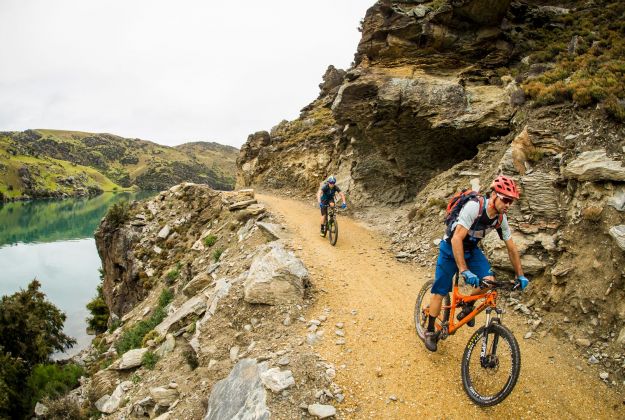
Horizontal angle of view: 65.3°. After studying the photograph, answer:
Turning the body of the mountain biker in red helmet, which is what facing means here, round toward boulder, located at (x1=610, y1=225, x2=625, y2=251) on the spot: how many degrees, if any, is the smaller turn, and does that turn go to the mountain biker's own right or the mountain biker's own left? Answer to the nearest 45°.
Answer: approximately 90° to the mountain biker's own left

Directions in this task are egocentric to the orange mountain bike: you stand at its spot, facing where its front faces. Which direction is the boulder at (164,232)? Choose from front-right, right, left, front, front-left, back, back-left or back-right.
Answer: back

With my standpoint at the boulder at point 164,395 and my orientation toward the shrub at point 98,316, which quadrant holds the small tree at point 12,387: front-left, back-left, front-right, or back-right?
front-left

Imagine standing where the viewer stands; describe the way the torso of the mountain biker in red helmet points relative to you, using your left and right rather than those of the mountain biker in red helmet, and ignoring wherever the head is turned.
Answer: facing the viewer and to the right of the viewer

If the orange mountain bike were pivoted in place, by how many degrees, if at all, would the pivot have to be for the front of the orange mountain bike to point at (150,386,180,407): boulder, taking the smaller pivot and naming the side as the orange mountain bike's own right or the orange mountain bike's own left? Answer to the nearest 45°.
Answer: approximately 135° to the orange mountain bike's own right

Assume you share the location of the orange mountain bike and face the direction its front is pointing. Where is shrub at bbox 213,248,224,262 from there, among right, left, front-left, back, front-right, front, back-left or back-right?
back

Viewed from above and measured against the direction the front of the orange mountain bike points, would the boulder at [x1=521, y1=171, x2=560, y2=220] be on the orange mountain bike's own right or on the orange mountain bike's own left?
on the orange mountain bike's own left

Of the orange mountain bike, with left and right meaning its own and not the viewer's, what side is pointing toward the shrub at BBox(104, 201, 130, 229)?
back

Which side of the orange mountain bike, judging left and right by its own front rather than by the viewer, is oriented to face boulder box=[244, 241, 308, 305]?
back

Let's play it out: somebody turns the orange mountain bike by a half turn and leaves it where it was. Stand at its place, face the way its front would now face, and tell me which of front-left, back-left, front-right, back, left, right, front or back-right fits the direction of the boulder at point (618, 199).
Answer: right
